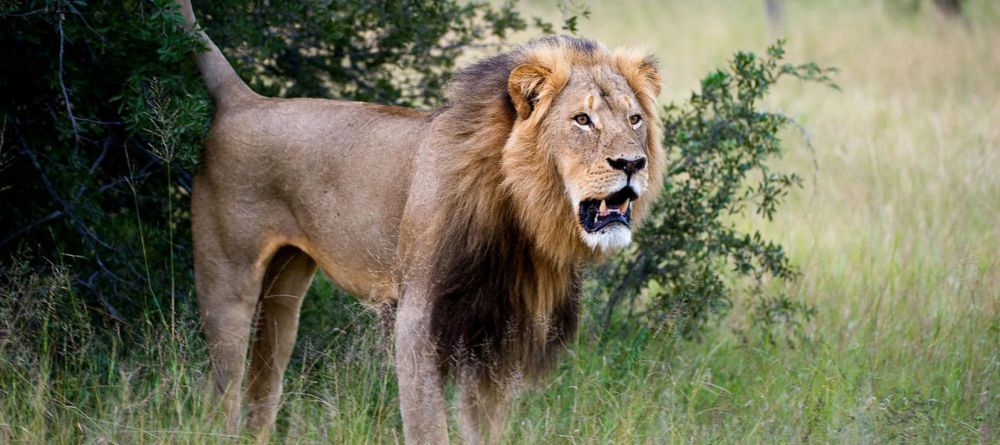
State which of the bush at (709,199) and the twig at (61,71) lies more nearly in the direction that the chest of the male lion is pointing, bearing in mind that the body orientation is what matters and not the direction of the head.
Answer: the bush

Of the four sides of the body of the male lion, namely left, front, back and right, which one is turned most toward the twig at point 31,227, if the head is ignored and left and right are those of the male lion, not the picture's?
back

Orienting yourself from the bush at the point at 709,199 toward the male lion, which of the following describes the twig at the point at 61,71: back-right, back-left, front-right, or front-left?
front-right

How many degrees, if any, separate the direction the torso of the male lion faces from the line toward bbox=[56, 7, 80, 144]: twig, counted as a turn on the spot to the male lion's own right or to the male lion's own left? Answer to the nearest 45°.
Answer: approximately 135° to the male lion's own right

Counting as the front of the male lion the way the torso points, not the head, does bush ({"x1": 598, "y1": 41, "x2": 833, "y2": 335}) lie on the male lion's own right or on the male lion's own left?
on the male lion's own left

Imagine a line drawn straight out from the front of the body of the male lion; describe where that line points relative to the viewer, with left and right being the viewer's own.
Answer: facing the viewer and to the right of the viewer

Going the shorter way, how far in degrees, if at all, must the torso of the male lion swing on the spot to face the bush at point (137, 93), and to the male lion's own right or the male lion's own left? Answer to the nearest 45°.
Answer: approximately 180°
